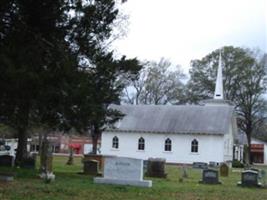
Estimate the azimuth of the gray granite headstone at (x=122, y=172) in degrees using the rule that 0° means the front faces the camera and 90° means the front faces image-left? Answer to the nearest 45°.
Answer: approximately 0°

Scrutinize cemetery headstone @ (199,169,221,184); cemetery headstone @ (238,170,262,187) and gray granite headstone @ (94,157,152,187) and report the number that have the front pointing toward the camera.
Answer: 3

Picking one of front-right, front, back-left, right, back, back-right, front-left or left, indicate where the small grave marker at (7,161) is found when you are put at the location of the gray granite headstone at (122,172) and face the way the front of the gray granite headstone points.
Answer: back-right

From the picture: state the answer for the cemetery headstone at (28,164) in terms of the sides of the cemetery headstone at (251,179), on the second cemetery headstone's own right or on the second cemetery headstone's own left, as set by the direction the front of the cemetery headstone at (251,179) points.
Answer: on the second cemetery headstone's own right

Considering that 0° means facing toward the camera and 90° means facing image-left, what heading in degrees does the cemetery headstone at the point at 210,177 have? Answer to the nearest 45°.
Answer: approximately 0°

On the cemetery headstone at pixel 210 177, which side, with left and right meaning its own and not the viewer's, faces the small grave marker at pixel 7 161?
right

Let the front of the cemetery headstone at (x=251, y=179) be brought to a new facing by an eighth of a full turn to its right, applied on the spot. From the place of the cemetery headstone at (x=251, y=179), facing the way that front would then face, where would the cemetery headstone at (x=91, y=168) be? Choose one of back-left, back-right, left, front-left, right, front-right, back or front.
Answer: front-right

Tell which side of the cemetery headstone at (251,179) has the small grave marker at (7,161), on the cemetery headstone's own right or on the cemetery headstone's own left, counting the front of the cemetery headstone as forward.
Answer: on the cemetery headstone's own right

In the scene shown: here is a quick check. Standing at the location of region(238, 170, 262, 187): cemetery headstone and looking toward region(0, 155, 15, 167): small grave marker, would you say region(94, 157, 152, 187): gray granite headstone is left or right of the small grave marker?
left
